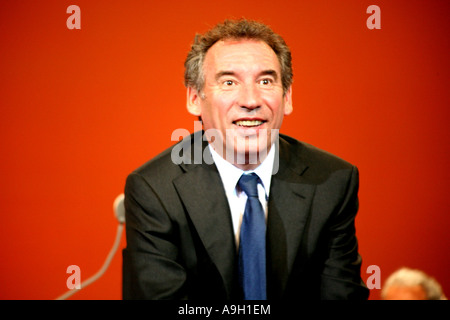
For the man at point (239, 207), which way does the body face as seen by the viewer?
toward the camera
